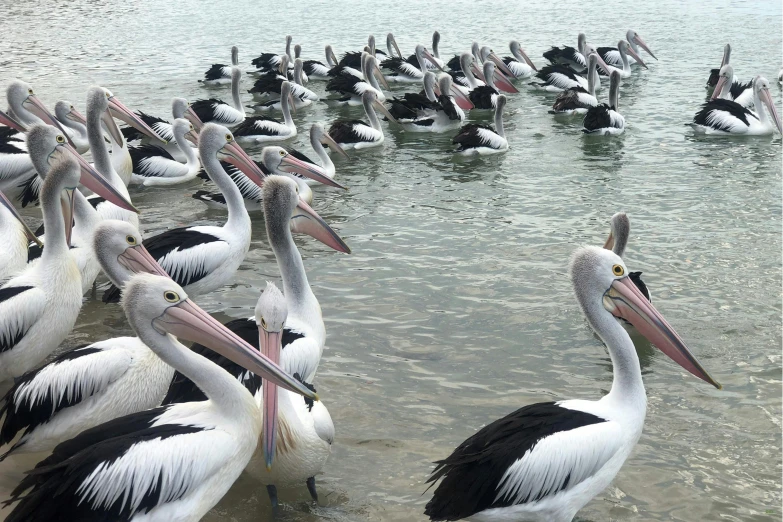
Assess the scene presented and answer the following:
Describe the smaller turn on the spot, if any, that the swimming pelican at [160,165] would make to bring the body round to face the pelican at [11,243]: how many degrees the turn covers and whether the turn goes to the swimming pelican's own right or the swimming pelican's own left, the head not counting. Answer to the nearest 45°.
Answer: approximately 90° to the swimming pelican's own right

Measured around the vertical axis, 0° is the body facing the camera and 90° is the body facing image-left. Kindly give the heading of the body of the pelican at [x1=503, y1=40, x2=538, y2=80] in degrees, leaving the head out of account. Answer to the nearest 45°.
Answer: approximately 270°

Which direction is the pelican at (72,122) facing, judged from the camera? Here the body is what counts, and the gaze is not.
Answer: to the viewer's right

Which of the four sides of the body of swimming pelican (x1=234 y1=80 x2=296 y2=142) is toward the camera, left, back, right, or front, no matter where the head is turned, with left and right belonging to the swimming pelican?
right

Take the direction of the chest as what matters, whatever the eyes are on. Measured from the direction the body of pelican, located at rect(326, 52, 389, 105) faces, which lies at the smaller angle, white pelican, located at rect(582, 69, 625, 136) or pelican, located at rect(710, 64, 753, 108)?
the pelican

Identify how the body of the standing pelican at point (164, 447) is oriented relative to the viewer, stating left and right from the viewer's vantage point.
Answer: facing to the right of the viewer

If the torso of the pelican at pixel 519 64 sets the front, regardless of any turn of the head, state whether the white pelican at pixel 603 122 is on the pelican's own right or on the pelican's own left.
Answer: on the pelican's own right

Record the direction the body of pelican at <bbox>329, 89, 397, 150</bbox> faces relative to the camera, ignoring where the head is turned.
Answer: to the viewer's right

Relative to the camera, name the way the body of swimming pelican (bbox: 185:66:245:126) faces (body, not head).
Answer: to the viewer's right

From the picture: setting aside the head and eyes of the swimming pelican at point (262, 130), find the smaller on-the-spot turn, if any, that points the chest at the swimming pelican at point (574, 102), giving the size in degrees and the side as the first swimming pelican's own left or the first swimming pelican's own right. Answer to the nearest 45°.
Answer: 0° — it already faces it

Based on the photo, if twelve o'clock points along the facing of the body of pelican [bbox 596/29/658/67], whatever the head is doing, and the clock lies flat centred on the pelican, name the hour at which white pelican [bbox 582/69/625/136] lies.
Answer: The white pelican is roughly at 3 o'clock from the pelican.

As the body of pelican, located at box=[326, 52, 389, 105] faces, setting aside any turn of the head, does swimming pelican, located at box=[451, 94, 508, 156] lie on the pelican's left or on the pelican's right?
on the pelican's right

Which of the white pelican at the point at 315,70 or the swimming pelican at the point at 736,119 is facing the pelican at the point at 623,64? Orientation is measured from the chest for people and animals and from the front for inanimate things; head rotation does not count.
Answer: the white pelican

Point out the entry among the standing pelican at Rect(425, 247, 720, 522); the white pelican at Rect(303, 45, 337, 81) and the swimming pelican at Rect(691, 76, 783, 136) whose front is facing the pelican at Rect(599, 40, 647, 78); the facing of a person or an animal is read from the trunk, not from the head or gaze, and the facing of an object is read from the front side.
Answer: the white pelican

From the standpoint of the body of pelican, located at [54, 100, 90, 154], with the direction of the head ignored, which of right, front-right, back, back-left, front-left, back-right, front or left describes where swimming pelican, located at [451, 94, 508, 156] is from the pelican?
front

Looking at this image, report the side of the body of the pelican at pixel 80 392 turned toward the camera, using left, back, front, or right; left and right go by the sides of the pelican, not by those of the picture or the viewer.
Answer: right

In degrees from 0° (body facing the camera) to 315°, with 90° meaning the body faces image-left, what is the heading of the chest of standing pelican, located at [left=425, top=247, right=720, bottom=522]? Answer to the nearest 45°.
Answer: approximately 270°

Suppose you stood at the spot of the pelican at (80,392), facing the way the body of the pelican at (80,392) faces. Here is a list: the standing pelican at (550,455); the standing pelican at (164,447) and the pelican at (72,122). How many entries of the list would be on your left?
1
